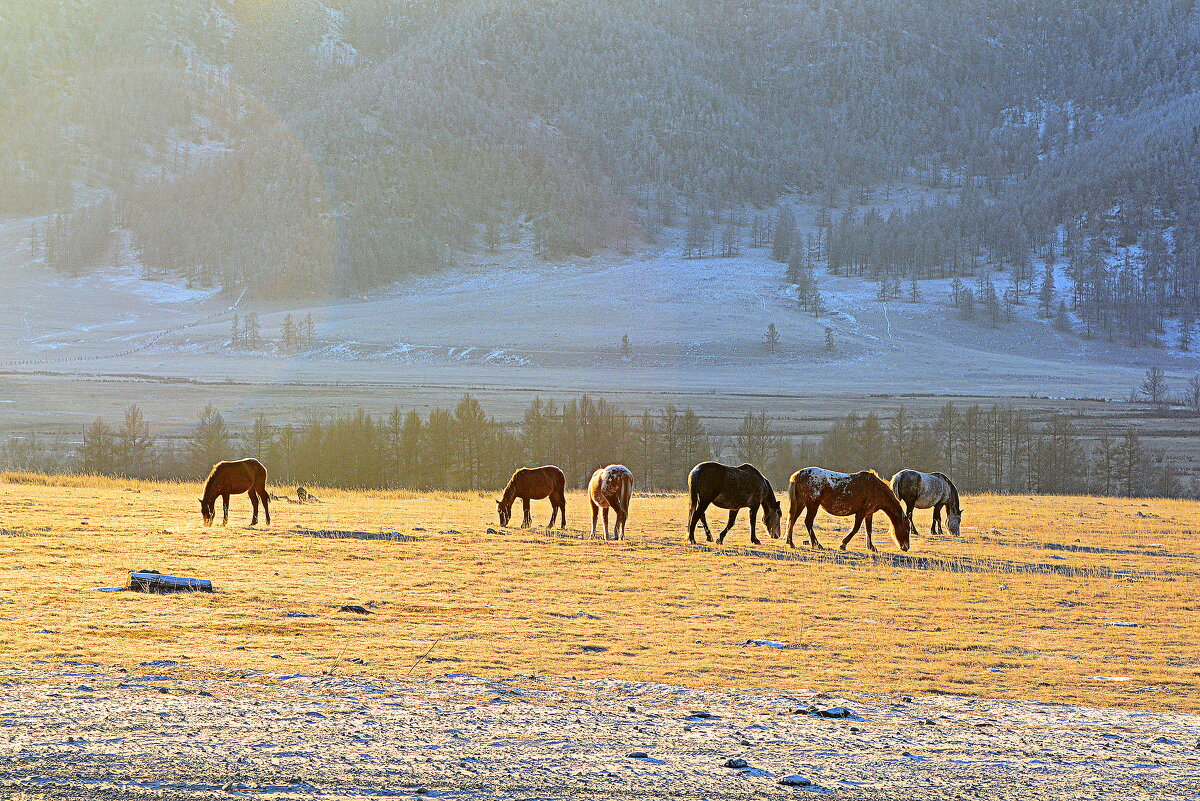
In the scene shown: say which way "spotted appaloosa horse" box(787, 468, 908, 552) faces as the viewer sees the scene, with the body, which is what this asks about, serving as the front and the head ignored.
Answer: to the viewer's right

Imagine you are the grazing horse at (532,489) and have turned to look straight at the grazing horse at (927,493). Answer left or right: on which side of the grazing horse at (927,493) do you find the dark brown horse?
right

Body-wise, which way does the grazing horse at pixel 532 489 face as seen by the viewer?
to the viewer's left

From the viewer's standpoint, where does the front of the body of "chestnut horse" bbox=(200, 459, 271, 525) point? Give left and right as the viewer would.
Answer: facing to the left of the viewer

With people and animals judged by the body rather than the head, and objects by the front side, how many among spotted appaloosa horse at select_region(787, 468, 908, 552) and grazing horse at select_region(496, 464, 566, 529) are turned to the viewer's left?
1

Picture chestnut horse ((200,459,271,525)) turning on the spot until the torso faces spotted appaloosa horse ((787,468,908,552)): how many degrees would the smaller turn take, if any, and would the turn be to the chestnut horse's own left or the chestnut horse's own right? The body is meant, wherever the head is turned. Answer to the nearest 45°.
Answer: approximately 135° to the chestnut horse's own left

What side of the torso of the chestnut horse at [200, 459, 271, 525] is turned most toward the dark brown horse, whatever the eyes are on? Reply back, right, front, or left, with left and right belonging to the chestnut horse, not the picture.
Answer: back

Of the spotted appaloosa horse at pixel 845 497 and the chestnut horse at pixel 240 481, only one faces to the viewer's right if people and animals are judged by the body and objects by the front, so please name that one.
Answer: the spotted appaloosa horse

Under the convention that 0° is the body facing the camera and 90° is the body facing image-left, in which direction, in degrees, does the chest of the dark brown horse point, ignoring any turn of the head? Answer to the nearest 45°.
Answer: approximately 270°

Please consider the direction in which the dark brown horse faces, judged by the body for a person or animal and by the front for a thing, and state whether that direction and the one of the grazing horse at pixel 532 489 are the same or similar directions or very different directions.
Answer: very different directions

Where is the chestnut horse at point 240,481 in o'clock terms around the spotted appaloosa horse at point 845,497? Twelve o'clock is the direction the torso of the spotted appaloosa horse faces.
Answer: The chestnut horse is roughly at 6 o'clock from the spotted appaloosa horse.

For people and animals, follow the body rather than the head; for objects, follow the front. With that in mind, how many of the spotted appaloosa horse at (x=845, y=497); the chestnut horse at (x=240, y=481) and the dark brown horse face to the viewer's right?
2

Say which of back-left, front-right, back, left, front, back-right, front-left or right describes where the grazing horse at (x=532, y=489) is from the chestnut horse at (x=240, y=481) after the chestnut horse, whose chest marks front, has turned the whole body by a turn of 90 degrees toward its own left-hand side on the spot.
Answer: left
